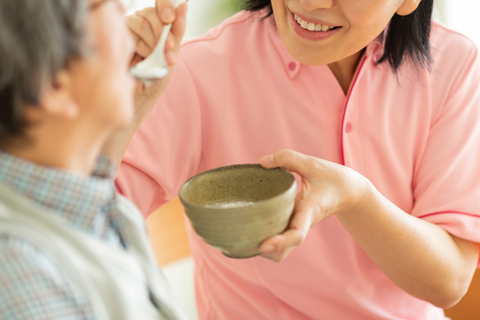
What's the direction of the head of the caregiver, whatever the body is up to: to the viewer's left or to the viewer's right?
to the viewer's left

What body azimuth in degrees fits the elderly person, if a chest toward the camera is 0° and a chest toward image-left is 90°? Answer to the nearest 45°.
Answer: approximately 270°

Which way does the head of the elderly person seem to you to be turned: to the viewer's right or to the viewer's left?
to the viewer's right
